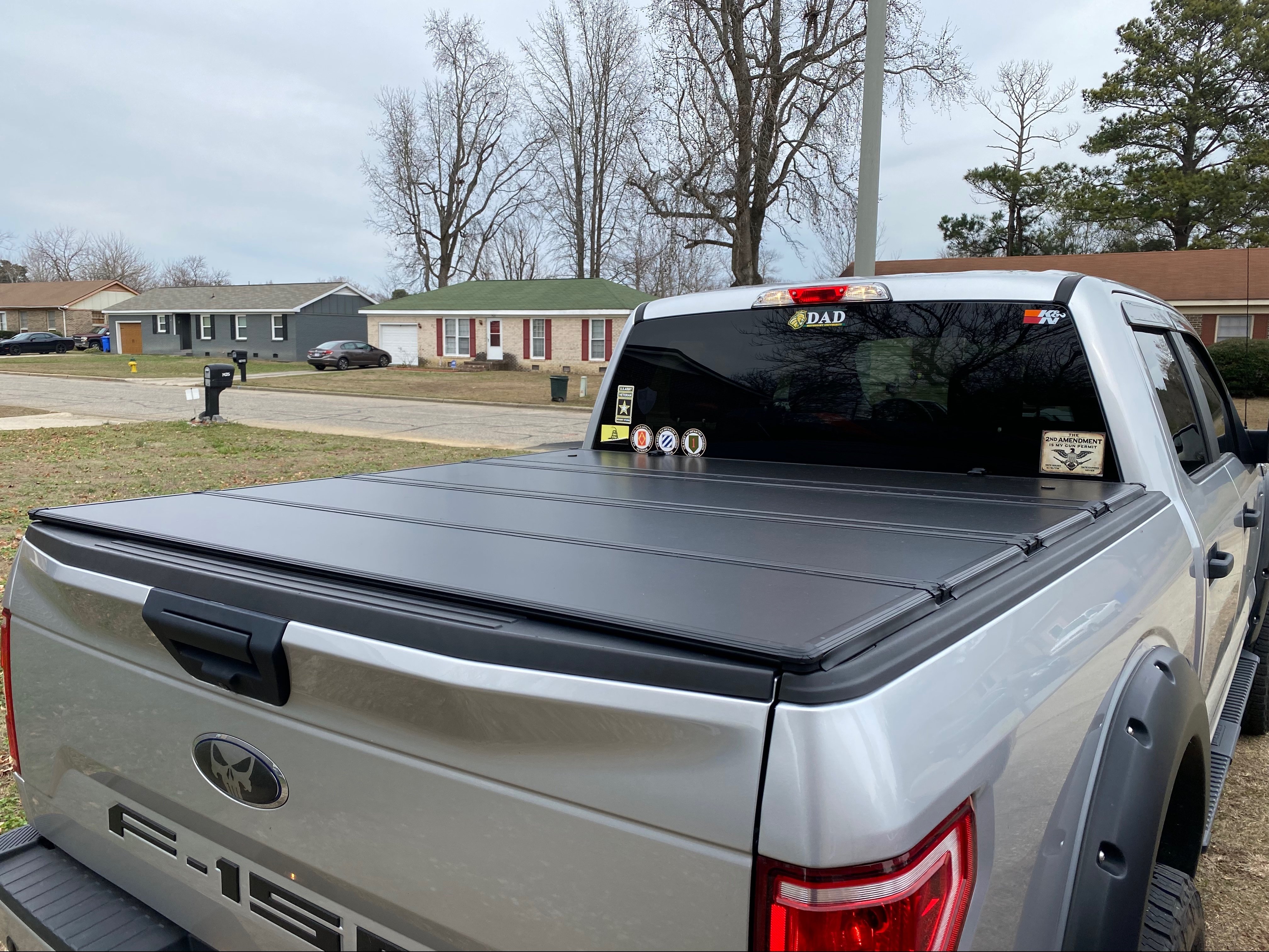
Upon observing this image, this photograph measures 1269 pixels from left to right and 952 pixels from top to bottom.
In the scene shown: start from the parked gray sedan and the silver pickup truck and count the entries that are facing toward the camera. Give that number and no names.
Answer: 0

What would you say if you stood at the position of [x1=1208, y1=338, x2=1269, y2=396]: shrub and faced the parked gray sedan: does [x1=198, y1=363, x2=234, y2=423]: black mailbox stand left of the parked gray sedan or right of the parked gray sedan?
left

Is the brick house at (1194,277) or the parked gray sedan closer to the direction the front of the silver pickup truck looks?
the brick house

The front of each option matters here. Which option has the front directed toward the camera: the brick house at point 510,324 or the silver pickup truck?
the brick house

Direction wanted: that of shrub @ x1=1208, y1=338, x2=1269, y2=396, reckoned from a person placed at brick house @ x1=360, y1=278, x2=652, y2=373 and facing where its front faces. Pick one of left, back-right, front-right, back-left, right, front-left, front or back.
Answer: front-left

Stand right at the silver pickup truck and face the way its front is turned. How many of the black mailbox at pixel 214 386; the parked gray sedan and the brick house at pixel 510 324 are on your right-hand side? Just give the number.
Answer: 0

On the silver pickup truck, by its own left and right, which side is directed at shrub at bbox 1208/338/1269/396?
front

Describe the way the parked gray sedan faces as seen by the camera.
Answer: facing away from the viewer and to the right of the viewer

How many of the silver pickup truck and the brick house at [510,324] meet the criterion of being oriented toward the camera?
1

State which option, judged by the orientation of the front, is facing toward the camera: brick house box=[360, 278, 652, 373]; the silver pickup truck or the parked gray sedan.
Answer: the brick house

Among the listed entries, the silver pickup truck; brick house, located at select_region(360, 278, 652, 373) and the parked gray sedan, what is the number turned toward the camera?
1

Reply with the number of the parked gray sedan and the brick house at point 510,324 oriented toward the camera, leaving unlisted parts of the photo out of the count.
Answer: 1

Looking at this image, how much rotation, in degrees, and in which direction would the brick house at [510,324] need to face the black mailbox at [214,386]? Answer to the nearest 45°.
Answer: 0° — it already faces it

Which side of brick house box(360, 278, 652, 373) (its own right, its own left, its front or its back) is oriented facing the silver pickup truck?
front

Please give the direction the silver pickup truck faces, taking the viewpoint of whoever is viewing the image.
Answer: facing away from the viewer and to the right of the viewer

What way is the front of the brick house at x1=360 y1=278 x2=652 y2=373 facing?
toward the camera

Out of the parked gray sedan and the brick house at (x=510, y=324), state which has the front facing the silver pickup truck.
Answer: the brick house

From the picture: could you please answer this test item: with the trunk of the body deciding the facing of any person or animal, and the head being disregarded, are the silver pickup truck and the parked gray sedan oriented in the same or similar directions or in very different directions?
same or similar directions
